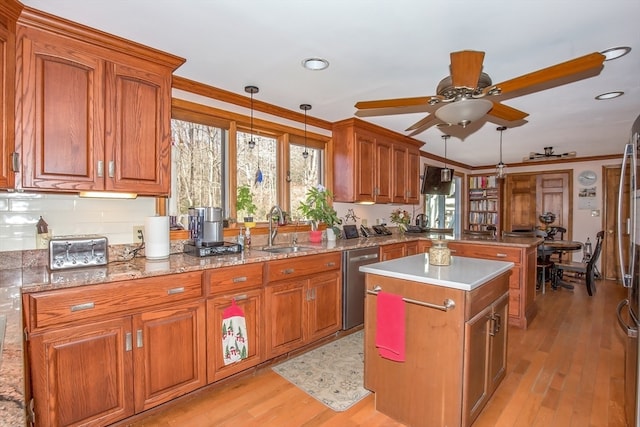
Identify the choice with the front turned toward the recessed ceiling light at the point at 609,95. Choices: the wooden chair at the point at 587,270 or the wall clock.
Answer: the wall clock

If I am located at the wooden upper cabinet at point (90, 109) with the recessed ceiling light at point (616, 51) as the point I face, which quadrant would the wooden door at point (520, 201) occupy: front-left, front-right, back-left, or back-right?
front-left

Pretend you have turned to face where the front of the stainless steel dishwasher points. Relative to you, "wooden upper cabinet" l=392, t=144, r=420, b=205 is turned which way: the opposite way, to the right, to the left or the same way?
the same way

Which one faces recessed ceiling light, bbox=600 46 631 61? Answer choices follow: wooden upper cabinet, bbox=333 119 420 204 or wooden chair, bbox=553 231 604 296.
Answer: the wooden upper cabinet

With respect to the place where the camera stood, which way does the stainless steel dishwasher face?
facing the viewer and to the right of the viewer

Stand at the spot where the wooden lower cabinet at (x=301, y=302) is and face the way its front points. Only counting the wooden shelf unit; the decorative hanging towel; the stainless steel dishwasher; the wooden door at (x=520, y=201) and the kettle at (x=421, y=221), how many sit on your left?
4

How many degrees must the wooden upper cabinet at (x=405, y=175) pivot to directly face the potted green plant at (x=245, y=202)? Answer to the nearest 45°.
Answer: approximately 90° to its right

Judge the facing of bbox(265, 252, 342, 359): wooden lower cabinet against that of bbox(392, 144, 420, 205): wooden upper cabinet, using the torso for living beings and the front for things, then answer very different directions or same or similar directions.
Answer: same or similar directions

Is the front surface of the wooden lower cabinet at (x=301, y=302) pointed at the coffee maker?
no

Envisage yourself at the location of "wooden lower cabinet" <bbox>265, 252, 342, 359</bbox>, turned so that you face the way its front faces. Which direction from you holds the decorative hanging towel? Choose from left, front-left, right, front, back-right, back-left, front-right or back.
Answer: right

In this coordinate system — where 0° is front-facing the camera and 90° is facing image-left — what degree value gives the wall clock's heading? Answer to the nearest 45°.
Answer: approximately 0°

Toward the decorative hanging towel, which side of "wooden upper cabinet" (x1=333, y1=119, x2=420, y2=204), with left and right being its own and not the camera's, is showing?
right

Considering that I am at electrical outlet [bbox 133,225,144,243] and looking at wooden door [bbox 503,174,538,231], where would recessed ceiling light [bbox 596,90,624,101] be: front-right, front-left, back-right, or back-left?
front-right

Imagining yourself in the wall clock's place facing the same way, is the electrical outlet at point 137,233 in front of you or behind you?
in front

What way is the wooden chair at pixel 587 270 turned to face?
to the viewer's left

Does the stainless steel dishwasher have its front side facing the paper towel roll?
no

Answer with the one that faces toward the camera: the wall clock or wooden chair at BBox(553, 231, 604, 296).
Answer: the wall clock
